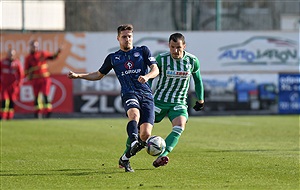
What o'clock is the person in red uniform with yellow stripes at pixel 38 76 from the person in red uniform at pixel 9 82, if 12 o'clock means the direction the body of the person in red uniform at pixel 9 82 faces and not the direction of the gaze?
the person in red uniform with yellow stripes at pixel 38 76 is roughly at 9 o'clock from the person in red uniform at pixel 9 82.

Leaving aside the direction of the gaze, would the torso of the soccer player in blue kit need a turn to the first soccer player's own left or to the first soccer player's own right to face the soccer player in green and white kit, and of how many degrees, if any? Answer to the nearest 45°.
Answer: approximately 135° to the first soccer player's own left

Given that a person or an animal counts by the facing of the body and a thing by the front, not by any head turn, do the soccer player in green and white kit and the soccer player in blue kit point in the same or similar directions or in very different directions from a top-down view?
same or similar directions

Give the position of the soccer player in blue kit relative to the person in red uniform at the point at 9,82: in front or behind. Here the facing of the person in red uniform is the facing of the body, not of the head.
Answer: in front

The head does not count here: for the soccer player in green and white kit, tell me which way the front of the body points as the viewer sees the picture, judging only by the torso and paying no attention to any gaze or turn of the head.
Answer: toward the camera

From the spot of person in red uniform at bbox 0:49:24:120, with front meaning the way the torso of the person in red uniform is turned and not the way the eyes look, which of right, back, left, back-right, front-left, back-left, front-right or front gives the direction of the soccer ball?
front

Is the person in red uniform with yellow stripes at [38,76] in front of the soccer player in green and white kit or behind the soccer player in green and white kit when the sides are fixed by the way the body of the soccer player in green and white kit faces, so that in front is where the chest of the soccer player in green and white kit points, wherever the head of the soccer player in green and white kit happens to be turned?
behind

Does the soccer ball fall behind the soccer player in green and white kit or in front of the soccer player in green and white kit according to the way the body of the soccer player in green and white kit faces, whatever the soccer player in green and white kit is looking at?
in front

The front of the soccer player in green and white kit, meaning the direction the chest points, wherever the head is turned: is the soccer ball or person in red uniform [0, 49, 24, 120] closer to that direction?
the soccer ball

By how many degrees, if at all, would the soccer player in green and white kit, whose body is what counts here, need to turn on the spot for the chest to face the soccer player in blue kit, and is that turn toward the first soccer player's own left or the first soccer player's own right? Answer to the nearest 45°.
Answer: approximately 45° to the first soccer player's own right

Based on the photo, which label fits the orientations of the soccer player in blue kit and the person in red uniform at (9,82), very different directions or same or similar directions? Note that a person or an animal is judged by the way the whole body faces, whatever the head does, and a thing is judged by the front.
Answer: same or similar directions

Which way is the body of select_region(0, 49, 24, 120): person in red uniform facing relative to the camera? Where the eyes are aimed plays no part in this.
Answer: toward the camera

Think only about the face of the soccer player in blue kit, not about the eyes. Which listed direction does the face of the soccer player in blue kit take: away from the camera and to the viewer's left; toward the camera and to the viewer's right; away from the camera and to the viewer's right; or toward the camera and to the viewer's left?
toward the camera and to the viewer's right

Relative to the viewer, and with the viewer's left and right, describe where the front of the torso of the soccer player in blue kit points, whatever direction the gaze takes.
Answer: facing the viewer
